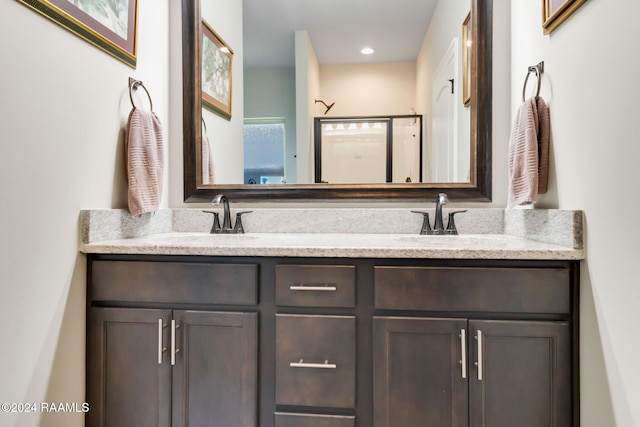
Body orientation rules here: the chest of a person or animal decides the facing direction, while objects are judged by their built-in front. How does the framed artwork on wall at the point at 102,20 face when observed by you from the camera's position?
facing to the right of the viewer

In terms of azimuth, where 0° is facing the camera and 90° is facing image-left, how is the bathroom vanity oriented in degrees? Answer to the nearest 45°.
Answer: approximately 0°

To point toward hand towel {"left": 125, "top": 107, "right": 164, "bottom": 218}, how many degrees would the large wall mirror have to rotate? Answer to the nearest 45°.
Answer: approximately 90° to its right

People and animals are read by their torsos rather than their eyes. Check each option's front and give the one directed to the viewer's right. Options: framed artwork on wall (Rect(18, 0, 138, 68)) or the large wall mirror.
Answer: the framed artwork on wall

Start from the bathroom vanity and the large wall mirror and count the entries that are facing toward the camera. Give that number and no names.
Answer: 2

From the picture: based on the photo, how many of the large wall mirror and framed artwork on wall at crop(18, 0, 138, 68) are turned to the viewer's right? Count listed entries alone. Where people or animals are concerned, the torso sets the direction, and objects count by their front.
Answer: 1

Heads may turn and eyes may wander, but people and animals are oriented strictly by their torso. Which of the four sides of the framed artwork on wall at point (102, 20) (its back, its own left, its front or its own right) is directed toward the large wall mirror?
front

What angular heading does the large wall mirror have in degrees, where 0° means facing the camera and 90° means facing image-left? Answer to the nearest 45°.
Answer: approximately 0°

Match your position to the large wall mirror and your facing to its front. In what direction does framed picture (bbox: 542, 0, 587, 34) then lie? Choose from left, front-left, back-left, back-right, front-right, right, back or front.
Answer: front-left
